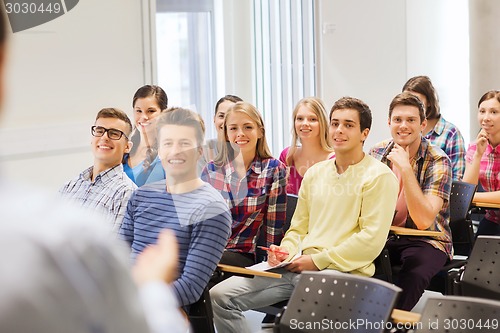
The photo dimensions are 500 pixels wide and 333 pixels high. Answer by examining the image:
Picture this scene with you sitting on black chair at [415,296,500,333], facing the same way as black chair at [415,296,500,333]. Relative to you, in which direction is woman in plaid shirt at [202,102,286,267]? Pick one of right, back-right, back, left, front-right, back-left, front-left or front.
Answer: right

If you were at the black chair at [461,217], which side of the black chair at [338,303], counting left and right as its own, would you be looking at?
back

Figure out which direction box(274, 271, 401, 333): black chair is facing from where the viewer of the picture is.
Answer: facing the viewer and to the left of the viewer

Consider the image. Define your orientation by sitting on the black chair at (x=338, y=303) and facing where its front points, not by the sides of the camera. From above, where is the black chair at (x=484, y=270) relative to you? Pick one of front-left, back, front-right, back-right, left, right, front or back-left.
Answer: back

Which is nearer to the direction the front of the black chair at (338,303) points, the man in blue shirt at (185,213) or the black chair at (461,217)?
the man in blue shirt

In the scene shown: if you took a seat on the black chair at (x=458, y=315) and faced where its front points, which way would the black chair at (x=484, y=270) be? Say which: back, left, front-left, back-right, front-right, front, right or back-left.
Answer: back-right

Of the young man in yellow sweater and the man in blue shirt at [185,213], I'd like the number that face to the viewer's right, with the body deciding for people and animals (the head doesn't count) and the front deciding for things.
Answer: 0

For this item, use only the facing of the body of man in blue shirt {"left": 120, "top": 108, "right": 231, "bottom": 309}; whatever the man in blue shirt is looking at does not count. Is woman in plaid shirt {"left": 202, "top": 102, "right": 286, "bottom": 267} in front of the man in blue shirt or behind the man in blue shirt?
behind

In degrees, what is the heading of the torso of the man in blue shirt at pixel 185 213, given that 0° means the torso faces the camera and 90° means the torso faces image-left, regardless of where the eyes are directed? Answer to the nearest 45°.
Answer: approximately 45°

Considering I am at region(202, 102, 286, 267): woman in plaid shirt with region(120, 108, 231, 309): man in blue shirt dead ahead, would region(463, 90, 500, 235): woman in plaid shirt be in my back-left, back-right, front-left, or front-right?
back-left

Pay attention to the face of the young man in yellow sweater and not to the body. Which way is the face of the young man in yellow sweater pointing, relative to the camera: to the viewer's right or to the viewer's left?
to the viewer's left

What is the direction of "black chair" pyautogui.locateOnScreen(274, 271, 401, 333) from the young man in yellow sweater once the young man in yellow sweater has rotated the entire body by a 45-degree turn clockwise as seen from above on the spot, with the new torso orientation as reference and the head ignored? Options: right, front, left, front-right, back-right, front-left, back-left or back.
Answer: left

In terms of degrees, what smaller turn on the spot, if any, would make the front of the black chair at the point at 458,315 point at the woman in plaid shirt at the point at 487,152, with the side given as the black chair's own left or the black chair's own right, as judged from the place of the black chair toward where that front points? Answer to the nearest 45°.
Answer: approximately 135° to the black chair's own right
